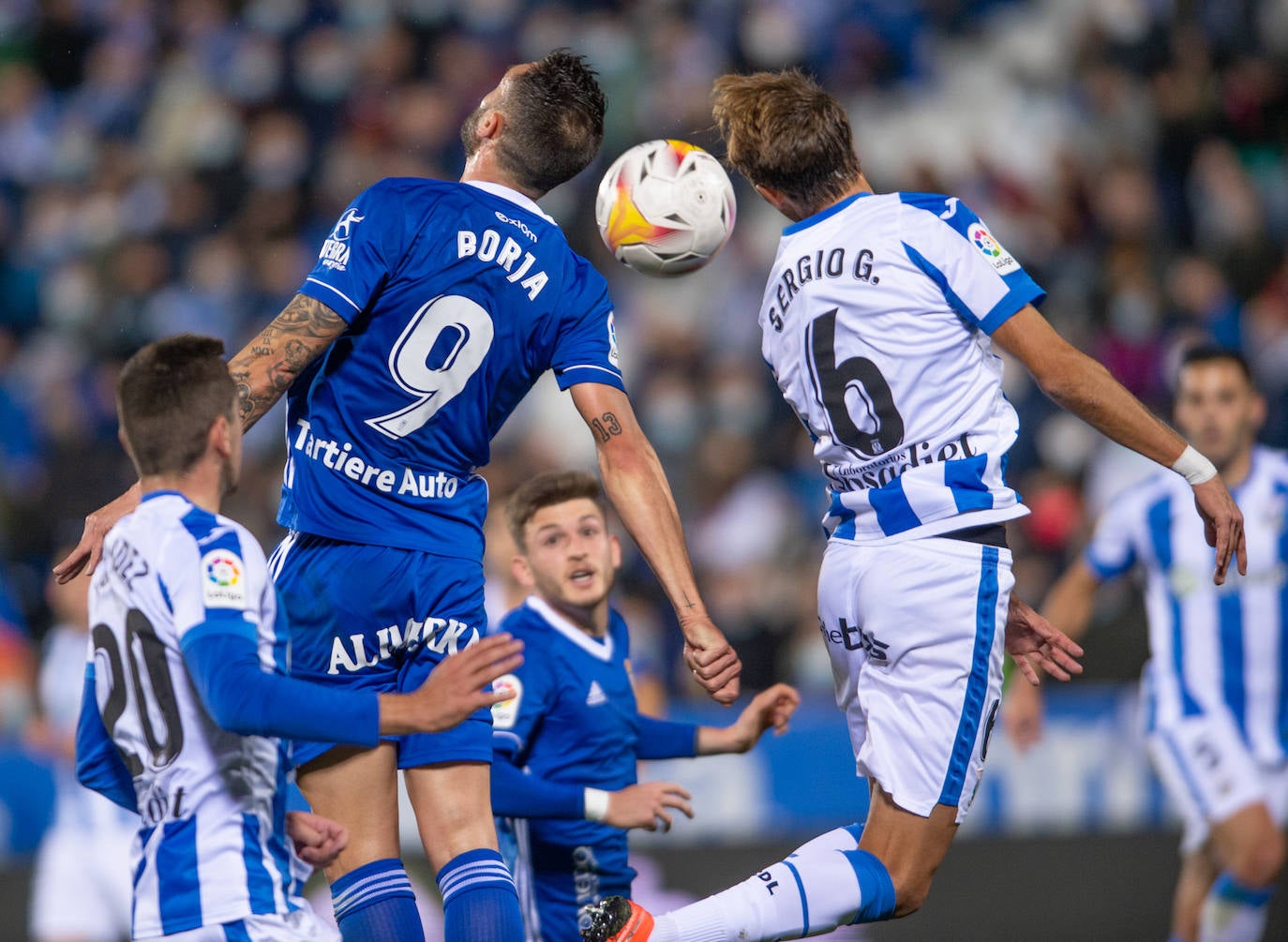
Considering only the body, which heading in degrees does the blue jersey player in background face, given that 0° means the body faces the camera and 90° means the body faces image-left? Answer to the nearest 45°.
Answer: approximately 315°
